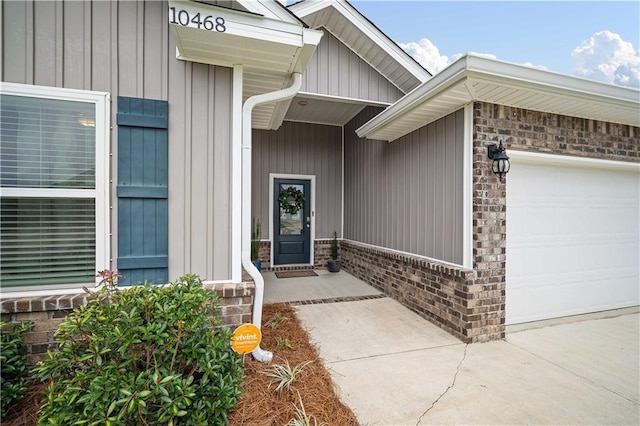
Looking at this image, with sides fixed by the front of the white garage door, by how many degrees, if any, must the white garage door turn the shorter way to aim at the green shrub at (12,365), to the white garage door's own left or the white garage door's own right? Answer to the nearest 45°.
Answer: approximately 90° to the white garage door's own right

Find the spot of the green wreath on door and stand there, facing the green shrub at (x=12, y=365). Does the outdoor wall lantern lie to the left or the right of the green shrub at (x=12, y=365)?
left

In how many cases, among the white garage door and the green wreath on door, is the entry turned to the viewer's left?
0

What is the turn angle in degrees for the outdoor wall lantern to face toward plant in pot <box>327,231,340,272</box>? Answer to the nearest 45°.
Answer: approximately 180°

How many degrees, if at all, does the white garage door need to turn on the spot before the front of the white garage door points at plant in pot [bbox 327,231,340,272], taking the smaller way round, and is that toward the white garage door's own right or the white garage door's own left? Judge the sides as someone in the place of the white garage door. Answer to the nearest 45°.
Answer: approximately 135° to the white garage door's own right

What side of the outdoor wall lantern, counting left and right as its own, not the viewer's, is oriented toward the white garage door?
left

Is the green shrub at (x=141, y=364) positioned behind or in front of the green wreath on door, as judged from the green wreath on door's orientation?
in front

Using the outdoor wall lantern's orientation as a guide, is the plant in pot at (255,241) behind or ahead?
behind

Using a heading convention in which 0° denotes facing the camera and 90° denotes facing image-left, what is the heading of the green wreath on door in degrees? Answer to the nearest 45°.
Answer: approximately 0°

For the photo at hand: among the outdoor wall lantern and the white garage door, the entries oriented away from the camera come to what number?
0

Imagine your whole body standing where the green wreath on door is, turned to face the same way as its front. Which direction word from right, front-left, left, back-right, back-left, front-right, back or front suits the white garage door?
front-left

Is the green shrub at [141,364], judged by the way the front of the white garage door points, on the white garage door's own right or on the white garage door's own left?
on the white garage door's own right

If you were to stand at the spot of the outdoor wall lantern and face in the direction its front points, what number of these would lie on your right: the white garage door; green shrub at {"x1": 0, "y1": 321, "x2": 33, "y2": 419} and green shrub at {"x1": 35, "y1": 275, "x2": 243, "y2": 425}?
2
